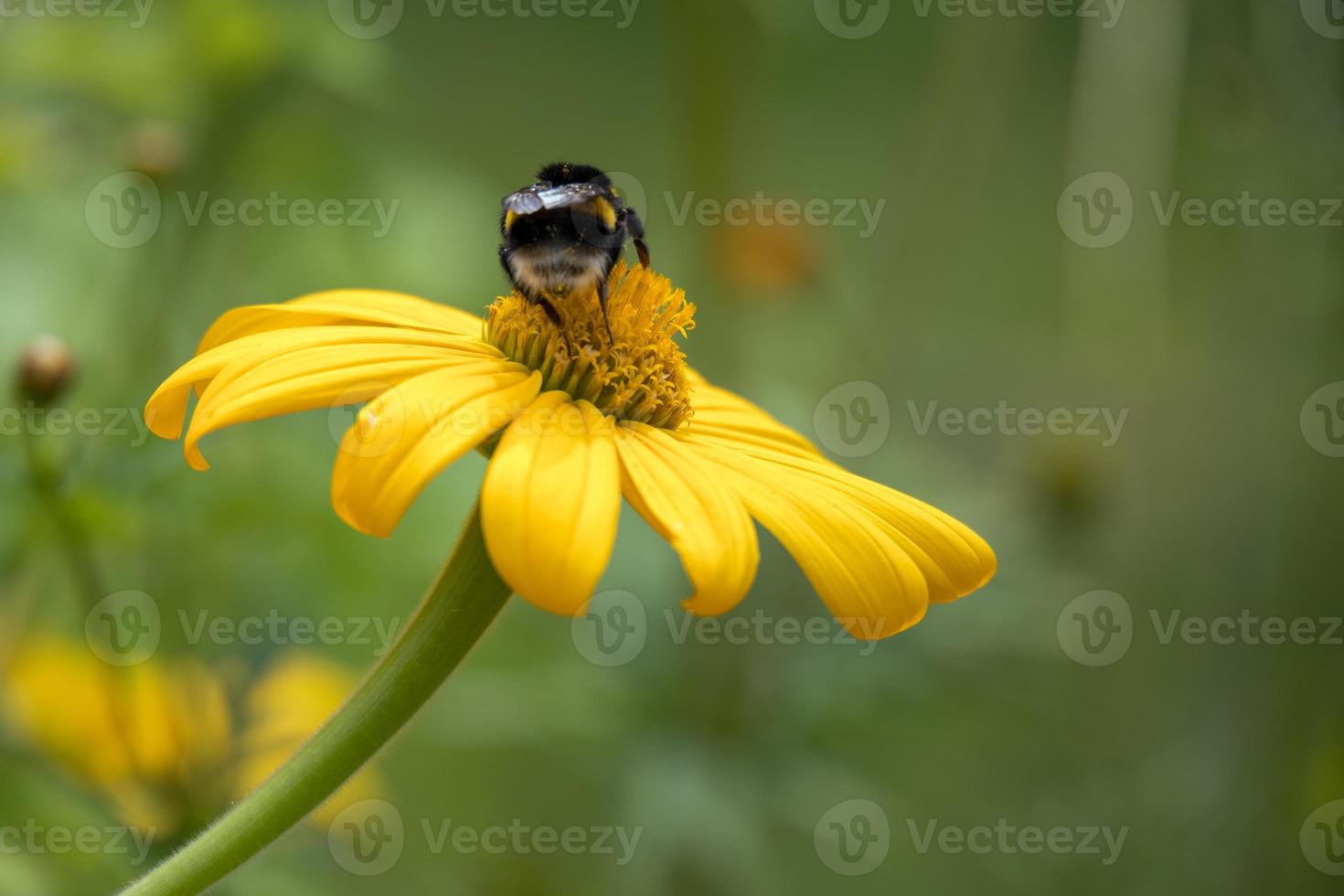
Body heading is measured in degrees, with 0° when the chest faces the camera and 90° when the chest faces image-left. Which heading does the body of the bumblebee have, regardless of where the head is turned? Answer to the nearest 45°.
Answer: approximately 180°
